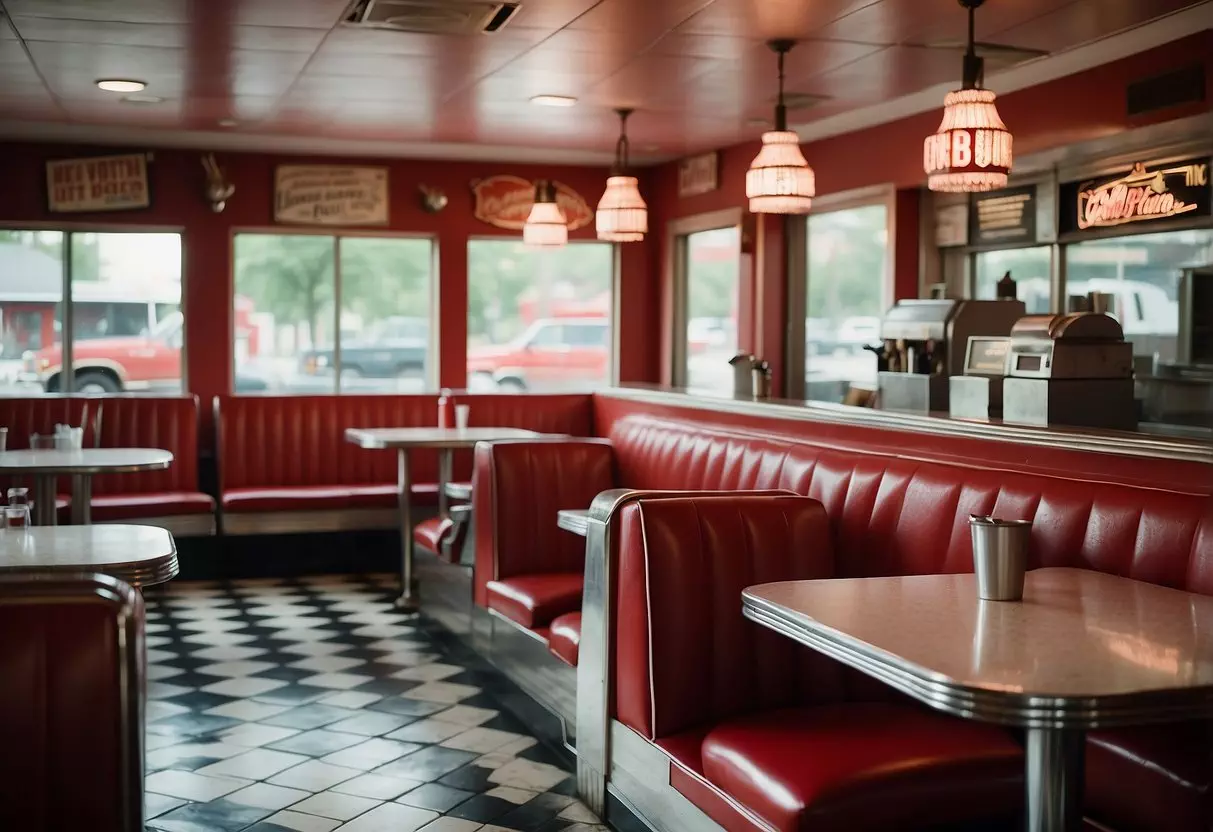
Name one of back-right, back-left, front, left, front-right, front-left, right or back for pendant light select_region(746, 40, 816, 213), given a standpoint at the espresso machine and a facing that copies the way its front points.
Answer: front

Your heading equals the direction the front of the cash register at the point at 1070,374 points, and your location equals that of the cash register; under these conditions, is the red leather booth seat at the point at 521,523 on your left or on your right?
on your right

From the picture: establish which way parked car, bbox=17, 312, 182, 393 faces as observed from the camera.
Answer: facing to the left of the viewer

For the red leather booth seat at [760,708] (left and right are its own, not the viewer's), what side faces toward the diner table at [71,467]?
back

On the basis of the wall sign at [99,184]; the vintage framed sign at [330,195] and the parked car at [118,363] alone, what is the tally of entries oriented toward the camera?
2

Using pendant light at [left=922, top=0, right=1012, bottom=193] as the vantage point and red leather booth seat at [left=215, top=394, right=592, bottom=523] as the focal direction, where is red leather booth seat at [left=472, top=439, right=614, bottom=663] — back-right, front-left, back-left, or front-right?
front-left

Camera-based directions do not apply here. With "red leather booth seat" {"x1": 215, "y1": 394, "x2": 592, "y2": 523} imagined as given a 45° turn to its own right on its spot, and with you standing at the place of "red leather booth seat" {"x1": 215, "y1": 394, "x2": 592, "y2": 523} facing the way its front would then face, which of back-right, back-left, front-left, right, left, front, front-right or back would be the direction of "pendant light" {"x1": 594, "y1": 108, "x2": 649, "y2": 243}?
left

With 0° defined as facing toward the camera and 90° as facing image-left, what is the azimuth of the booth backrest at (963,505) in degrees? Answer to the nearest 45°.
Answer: approximately 45°

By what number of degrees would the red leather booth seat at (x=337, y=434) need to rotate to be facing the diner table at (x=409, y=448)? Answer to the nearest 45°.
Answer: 0° — it already faces it

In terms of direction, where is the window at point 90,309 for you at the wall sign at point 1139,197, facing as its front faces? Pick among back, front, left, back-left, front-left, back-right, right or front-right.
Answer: front-right

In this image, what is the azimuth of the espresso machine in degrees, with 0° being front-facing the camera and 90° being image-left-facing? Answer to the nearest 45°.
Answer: approximately 45°

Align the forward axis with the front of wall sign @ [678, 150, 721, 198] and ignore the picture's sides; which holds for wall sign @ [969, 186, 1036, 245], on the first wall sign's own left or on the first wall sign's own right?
on the first wall sign's own left

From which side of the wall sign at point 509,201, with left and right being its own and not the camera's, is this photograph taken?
front

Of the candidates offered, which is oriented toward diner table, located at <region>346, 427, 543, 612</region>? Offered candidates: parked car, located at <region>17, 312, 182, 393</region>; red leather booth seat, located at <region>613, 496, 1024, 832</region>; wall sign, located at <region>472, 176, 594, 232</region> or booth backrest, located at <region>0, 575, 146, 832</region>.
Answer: the wall sign

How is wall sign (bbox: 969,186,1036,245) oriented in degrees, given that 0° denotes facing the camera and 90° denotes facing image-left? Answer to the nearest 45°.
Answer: approximately 45°

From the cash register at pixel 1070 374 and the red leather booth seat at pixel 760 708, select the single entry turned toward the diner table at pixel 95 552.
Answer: the cash register
